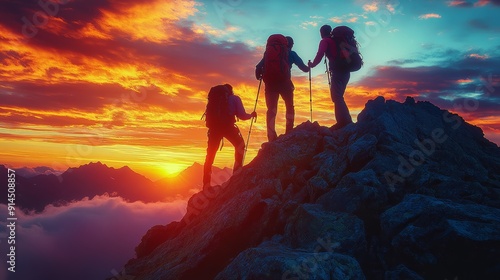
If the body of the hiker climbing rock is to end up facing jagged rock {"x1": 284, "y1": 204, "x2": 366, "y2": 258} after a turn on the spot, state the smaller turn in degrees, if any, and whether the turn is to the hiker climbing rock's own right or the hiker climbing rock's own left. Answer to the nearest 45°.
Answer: approximately 90° to the hiker climbing rock's own right

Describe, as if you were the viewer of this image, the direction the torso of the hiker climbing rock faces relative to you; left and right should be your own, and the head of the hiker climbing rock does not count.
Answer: facing away from the viewer and to the right of the viewer

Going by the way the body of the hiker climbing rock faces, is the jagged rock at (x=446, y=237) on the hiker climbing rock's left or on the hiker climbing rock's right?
on the hiker climbing rock's right

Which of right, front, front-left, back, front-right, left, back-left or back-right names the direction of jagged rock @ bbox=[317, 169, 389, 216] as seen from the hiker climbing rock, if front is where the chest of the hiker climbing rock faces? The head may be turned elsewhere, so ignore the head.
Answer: right

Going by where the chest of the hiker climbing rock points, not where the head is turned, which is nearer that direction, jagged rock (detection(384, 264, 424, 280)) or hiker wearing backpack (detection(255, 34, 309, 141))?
the hiker wearing backpack

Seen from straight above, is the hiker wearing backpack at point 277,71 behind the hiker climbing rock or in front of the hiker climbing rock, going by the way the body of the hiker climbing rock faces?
in front

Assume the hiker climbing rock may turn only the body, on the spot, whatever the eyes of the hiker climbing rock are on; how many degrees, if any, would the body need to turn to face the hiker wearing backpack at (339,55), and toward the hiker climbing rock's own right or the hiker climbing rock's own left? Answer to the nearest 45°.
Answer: approximately 45° to the hiker climbing rock's own right

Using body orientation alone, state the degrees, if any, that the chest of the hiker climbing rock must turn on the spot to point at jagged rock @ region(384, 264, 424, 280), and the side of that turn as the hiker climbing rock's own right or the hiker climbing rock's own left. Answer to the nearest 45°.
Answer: approximately 90° to the hiker climbing rock's own right
